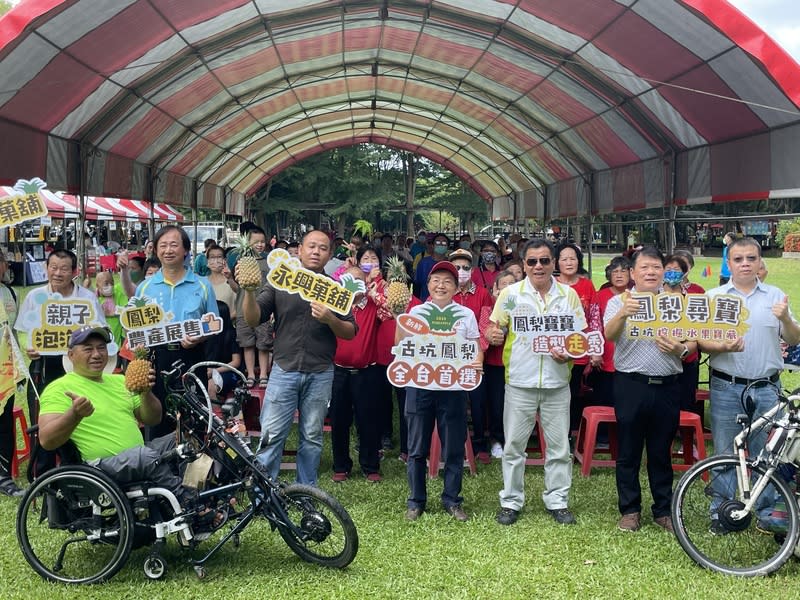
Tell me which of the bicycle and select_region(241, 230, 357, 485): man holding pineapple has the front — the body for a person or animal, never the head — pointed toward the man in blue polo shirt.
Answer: the bicycle

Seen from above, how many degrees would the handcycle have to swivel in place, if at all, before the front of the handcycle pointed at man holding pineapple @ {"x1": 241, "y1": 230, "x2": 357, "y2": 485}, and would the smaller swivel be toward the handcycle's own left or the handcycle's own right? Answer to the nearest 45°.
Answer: approximately 45° to the handcycle's own left

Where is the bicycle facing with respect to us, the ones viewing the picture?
facing to the left of the viewer

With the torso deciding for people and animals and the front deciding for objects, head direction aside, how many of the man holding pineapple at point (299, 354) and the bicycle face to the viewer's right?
0

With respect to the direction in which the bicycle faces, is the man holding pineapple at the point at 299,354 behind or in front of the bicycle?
in front

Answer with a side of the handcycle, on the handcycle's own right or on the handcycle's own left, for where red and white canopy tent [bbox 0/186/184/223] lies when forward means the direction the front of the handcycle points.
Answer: on the handcycle's own left

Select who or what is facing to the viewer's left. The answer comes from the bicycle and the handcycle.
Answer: the bicycle

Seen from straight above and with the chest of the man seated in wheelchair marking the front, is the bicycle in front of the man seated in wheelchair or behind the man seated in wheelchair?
in front

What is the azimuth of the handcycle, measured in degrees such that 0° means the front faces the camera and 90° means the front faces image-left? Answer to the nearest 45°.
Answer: approximately 270°

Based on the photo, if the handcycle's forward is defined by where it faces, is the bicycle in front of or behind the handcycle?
in front

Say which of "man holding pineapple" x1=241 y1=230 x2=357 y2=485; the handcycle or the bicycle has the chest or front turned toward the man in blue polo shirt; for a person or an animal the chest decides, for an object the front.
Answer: the bicycle
